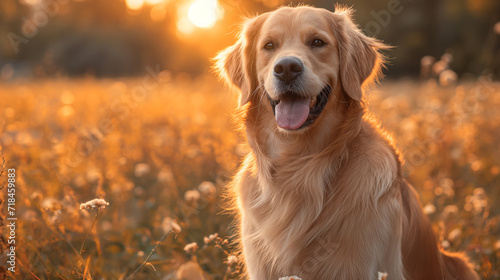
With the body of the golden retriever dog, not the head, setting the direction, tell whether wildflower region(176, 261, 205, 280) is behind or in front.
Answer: in front

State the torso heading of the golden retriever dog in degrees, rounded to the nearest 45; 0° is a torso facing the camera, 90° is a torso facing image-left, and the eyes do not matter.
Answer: approximately 45°

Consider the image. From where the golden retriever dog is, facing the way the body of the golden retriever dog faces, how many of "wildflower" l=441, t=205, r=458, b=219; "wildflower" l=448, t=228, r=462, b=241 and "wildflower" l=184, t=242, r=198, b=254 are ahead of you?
1

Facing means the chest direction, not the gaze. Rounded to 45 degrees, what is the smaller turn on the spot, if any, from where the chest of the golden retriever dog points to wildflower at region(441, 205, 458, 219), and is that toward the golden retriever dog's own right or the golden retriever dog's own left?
approximately 180°

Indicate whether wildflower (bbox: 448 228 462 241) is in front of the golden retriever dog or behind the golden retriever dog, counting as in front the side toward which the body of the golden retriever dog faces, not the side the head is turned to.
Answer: behind
